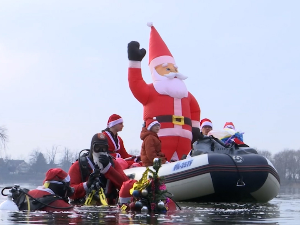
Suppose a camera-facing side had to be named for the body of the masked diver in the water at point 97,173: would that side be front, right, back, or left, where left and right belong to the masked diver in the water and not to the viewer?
front

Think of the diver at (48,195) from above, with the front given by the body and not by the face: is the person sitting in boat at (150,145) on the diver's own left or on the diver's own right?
on the diver's own left

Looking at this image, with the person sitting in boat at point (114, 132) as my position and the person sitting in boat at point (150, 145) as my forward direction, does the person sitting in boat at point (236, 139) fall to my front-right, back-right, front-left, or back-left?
front-left

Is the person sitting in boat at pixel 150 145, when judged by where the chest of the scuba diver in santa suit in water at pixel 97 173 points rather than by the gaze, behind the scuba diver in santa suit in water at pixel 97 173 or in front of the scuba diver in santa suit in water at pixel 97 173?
behind

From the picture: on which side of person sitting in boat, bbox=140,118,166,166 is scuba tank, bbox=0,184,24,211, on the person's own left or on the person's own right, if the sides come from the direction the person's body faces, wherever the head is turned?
on the person's own right

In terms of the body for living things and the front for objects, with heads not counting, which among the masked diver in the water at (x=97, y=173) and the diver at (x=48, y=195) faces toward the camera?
the masked diver in the water

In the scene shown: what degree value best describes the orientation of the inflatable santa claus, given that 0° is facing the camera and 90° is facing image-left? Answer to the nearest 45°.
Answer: approximately 315°

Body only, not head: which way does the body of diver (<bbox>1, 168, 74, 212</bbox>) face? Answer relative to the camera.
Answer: to the viewer's right

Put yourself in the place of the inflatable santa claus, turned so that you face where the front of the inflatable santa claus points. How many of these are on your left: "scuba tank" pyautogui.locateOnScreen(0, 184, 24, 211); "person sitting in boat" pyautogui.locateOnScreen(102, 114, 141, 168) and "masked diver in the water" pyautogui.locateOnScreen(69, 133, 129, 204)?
0

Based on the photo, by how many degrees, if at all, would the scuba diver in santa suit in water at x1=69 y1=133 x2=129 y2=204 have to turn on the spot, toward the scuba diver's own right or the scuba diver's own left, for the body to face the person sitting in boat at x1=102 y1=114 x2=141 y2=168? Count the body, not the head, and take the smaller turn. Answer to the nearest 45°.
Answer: approximately 180°

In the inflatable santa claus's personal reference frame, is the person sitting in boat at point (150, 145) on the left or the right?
on its right
